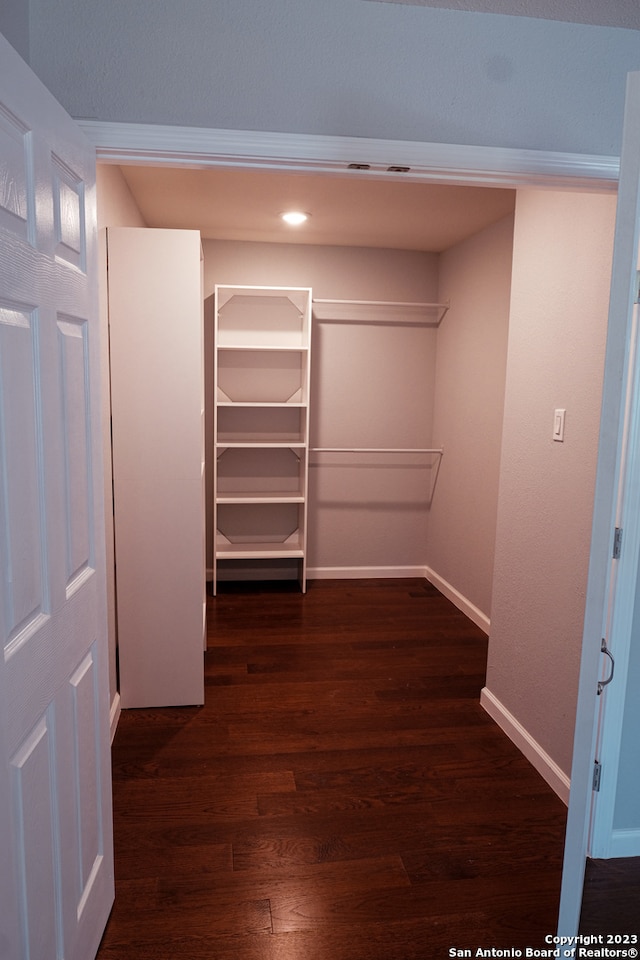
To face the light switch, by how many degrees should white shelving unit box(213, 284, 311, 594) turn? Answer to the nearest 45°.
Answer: approximately 45° to its left

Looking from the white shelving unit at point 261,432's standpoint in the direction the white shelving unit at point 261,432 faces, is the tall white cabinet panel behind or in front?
in front

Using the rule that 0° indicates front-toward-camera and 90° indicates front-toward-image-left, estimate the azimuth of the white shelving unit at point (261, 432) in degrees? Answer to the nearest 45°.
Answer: approximately 0°

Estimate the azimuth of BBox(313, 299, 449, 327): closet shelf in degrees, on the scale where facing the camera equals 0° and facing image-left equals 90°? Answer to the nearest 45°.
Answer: approximately 0°

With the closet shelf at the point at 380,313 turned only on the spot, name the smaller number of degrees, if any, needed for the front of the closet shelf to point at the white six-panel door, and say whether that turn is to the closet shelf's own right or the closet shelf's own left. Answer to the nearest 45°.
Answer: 0° — it already faces it

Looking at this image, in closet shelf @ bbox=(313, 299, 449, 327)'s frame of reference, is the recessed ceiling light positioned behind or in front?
in front

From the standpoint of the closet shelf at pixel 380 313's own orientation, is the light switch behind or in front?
in front

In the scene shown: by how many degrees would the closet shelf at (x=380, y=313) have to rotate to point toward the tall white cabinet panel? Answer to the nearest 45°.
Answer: approximately 45° to its right

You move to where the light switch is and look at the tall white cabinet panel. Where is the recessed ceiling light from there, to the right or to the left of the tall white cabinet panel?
right

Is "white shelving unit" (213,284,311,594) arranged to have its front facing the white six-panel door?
yes
